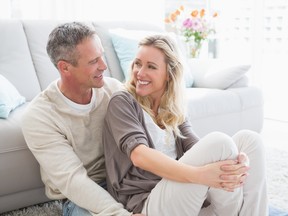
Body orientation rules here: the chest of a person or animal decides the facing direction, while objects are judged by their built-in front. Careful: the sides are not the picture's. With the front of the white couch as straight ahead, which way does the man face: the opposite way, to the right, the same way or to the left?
the same way

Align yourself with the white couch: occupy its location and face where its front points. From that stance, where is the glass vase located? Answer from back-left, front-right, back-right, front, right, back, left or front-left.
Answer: left

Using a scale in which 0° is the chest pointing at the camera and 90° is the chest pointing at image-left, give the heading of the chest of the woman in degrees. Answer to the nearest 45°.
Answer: approximately 315°

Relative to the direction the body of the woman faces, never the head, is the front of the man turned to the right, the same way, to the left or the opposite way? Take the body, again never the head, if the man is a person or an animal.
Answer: the same way

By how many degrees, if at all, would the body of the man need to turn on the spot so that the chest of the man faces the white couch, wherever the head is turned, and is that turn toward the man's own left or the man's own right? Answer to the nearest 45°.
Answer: approximately 135° to the man's own left

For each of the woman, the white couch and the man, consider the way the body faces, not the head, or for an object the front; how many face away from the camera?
0

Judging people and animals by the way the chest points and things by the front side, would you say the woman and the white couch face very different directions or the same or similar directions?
same or similar directions

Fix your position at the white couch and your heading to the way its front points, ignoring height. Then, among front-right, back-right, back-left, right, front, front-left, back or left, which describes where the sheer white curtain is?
left

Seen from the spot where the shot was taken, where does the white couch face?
facing the viewer and to the right of the viewer

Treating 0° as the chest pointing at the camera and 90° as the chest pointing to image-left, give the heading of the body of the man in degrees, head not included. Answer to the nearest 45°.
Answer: approximately 315°

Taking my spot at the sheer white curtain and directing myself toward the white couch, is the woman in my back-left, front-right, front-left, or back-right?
front-left

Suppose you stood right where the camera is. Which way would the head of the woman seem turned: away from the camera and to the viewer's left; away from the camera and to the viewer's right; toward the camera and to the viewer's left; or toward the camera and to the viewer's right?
toward the camera and to the viewer's left

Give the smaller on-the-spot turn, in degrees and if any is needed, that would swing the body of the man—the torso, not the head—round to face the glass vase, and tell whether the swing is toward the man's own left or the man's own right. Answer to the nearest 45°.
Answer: approximately 90° to the man's own left
